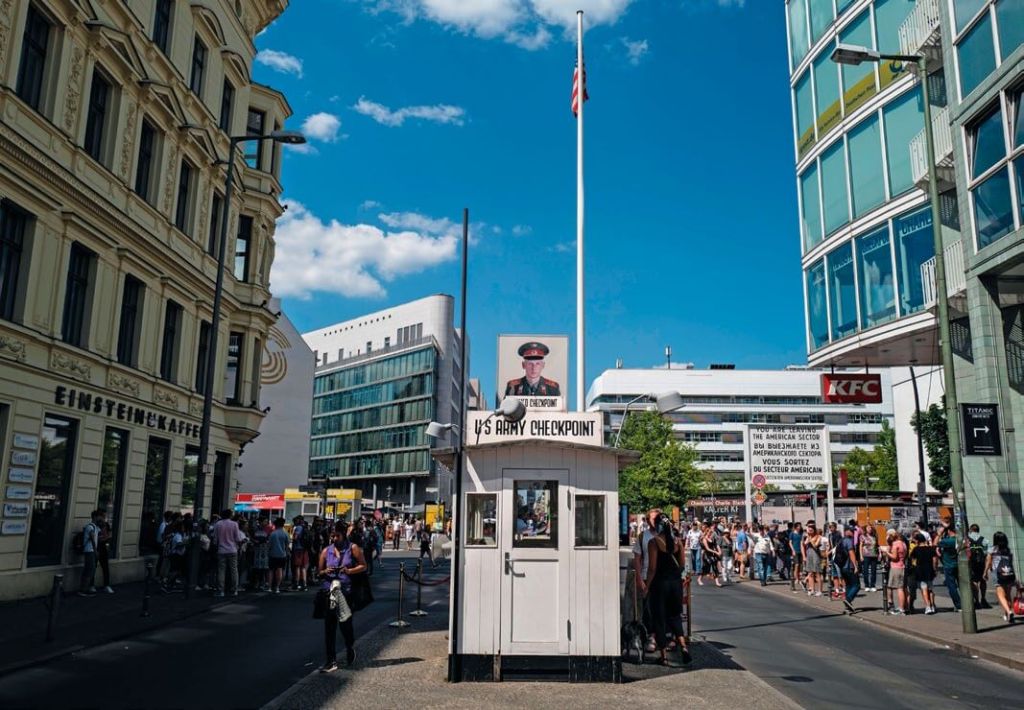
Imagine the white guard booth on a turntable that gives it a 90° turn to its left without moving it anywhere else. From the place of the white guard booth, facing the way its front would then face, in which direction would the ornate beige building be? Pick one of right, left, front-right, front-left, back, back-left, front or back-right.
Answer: back-left

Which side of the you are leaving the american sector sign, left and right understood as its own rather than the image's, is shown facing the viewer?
front

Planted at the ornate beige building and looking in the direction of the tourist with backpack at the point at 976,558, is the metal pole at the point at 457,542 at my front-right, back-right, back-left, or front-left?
front-right

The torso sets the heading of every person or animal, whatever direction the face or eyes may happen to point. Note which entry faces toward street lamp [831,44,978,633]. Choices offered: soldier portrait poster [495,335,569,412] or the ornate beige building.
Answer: the ornate beige building

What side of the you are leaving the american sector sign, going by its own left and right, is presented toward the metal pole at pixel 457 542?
front

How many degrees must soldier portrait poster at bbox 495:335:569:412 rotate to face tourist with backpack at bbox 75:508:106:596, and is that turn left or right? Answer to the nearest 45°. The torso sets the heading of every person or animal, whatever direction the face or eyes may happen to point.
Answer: approximately 135° to its right

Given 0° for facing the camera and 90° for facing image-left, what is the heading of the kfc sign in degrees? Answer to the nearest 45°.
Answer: approximately 0°

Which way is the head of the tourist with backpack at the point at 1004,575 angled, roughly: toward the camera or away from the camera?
away from the camera

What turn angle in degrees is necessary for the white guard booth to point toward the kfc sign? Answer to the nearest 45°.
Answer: approximately 135° to its left

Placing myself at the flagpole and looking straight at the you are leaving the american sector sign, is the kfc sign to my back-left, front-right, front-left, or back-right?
front-right

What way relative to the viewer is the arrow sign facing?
toward the camera

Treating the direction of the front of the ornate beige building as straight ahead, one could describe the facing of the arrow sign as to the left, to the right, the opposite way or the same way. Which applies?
to the right

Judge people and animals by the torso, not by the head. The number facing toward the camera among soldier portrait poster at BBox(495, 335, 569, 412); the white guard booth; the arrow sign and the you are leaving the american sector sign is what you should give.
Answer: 4

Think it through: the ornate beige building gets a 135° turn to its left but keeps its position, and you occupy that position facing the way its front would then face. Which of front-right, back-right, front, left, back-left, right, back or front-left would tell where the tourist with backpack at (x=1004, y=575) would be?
back-right

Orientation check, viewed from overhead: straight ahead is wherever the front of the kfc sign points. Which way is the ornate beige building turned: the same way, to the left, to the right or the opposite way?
to the left

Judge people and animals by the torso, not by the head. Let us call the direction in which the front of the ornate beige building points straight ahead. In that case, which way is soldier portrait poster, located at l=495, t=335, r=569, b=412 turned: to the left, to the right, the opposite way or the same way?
to the right

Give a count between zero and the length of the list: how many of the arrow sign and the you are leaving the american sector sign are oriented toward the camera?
2
